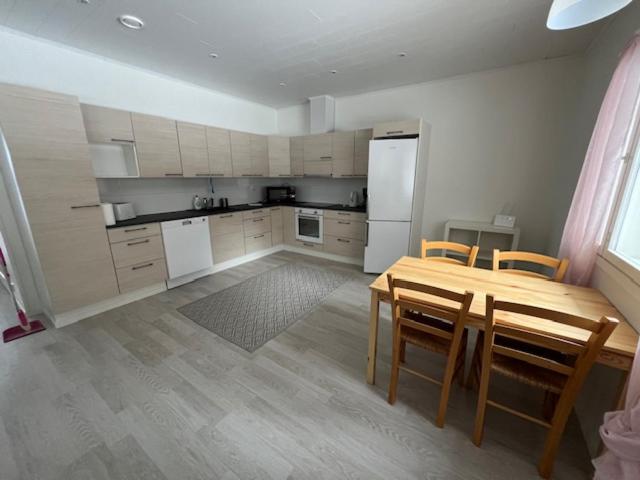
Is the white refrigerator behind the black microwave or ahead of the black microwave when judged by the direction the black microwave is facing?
ahead

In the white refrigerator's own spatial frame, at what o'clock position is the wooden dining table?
The wooden dining table is roughly at 11 o'clock from the white refrigerator.

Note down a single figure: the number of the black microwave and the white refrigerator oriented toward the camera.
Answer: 2

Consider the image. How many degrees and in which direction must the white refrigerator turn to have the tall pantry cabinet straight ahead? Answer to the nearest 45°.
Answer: approximately 45° to its right

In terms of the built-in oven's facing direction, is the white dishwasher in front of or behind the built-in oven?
in front

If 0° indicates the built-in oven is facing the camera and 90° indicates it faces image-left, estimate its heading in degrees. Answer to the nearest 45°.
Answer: approximately 45°

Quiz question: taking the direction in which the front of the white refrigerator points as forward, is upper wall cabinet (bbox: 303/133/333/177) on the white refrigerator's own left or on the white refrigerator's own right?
on the white refrigerator's own right
